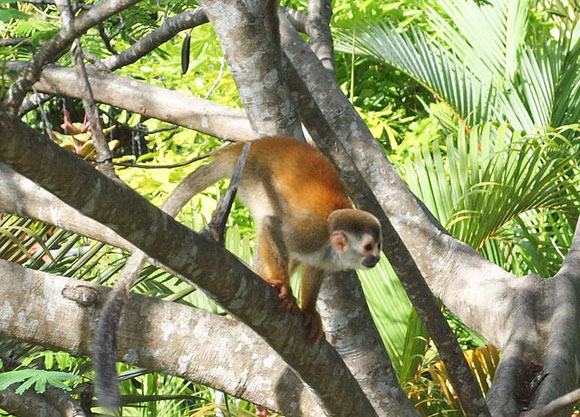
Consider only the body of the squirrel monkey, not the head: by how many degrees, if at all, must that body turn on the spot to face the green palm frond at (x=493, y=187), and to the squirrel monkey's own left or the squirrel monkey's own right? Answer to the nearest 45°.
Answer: approximately 45° to the squirrel monkey's own left

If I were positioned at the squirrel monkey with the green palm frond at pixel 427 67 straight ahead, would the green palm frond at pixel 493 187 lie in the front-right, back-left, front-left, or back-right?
front-right

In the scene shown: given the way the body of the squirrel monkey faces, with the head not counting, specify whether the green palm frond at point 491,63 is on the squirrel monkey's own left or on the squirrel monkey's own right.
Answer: on the squirrel monkey's own left

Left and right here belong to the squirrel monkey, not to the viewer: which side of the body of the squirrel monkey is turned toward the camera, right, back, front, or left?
right

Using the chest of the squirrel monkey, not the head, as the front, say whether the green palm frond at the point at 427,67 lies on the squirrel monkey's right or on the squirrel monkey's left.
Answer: on the squirrel monkey's left
